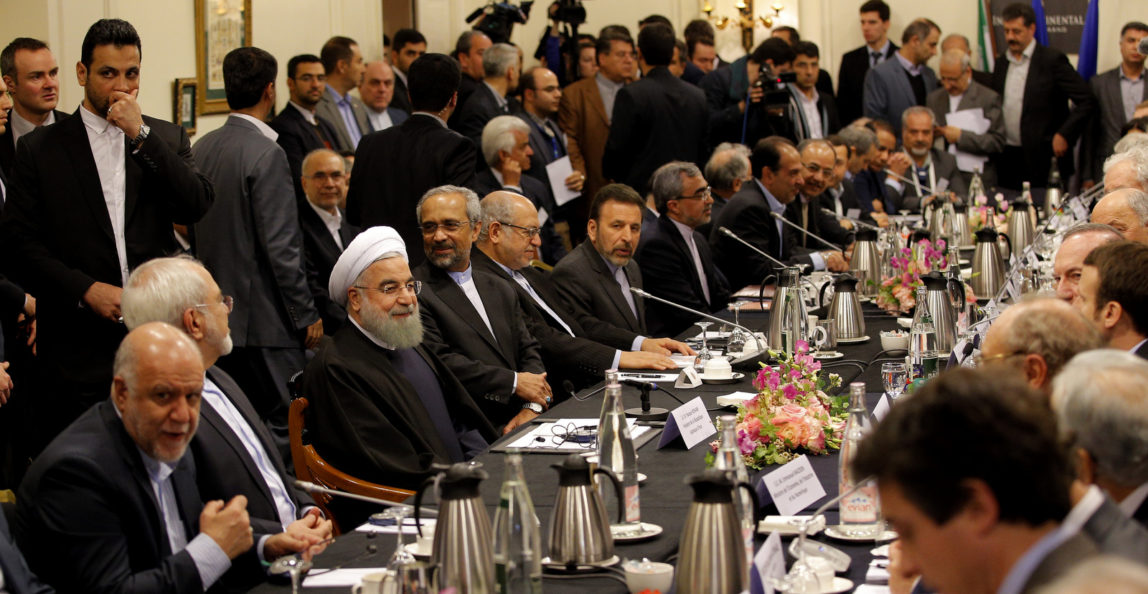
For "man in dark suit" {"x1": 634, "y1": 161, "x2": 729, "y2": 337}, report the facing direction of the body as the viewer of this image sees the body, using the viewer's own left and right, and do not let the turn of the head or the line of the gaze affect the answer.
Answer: facing the viewer and to the right of the viewer

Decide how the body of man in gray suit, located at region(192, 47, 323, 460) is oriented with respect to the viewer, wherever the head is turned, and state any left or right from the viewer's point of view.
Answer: facing away from the viewer and to the right of the viewer

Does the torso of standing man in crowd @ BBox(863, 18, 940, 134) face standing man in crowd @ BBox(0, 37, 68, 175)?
no

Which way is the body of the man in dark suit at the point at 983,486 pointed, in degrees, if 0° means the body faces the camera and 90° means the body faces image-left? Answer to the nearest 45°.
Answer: approximately 90°

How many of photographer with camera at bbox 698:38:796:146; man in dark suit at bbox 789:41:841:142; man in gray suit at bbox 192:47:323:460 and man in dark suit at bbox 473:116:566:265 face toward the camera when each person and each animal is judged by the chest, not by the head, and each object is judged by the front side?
1

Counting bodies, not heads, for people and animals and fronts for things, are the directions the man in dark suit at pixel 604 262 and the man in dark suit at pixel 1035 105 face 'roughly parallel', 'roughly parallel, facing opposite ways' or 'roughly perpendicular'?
roughly perpendicular

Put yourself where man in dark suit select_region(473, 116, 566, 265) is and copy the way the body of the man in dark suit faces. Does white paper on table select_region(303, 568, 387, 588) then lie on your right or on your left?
on your right

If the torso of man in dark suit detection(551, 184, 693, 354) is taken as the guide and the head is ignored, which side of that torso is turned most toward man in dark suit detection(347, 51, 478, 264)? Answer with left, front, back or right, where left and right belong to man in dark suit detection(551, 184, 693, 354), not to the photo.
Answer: back

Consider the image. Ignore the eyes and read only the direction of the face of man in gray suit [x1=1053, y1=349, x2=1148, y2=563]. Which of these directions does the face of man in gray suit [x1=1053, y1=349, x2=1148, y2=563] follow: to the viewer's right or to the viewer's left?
to the viewer's left

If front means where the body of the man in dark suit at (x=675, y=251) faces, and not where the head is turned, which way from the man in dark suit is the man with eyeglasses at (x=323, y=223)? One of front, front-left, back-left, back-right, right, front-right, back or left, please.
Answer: back-right

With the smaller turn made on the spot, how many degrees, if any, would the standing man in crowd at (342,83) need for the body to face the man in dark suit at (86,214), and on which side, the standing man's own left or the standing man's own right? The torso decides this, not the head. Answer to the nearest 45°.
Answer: approximately 45° to the standing man's own right

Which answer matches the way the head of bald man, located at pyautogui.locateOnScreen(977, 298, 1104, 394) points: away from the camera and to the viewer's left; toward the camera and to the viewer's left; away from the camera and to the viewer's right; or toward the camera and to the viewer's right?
away from the camera and to the viewer's left
